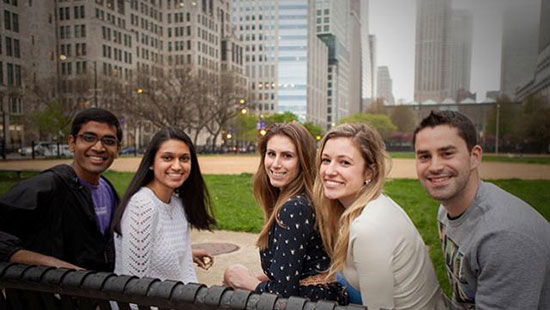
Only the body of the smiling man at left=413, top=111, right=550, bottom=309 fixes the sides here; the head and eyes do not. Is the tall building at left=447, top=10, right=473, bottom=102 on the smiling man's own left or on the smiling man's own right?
on the smiling man's own right

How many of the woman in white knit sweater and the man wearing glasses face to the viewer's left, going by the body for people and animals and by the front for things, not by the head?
0

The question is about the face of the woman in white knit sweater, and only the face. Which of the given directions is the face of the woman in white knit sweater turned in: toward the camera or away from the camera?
toward the camera

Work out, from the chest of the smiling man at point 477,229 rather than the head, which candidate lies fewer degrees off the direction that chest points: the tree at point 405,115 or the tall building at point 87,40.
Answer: the tall building

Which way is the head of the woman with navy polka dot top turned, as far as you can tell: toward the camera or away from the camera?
toward the camera

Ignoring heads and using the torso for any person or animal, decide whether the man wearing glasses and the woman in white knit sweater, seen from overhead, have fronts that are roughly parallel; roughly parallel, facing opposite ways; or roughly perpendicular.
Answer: roughly parallel
